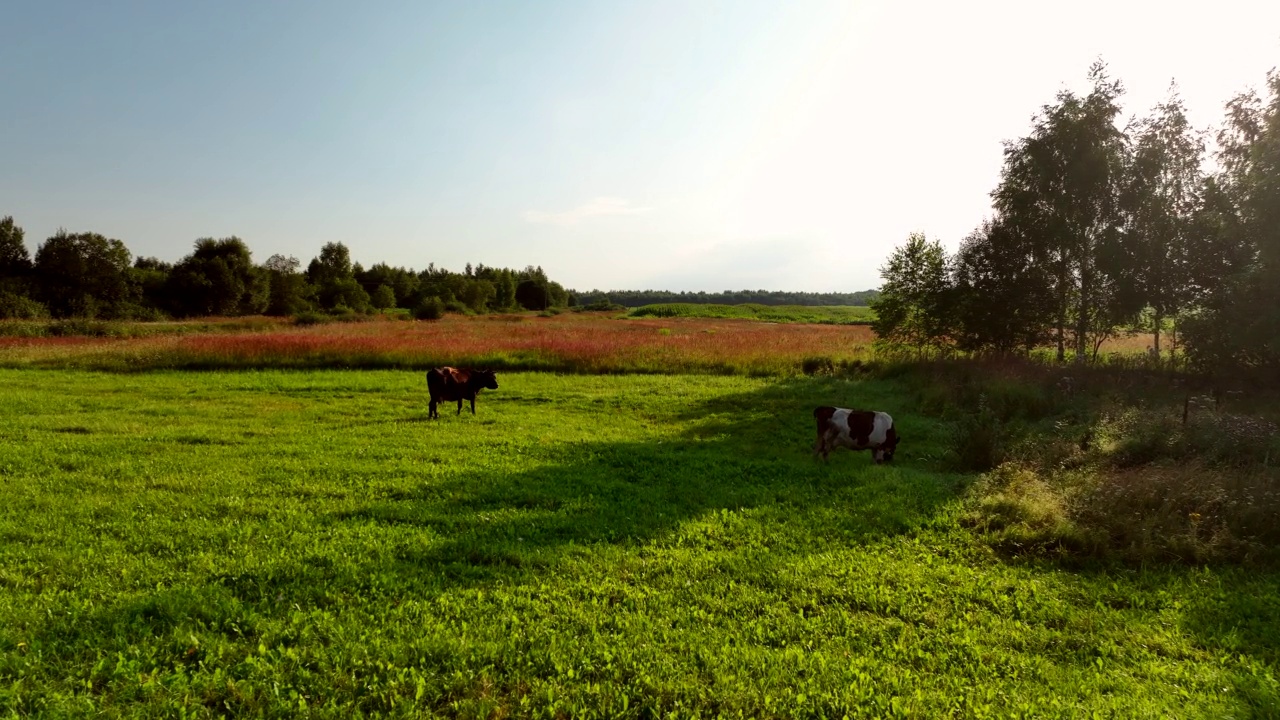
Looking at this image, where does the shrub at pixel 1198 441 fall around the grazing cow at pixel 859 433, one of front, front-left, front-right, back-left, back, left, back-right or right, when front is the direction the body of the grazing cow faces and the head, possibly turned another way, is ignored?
front

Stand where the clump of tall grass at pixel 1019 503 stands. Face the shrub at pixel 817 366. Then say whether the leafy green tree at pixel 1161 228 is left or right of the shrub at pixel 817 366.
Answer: right

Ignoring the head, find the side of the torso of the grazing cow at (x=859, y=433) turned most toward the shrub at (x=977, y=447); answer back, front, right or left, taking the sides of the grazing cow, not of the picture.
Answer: front

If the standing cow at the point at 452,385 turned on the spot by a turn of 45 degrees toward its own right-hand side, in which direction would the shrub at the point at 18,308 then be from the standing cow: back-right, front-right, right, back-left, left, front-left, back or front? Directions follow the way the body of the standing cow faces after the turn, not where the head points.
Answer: back

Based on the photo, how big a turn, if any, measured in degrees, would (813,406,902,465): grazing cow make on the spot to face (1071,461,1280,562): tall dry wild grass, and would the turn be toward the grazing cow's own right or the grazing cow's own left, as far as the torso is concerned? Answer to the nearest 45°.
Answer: approximately 45° to the grazing cow's own right

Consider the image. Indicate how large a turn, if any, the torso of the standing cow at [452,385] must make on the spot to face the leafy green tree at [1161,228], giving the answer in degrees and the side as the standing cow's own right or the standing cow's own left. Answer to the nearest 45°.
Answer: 0° — it already faces it

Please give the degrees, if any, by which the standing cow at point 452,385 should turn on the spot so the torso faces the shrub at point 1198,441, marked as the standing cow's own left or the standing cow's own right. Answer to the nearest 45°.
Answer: approximately 45° to the standing cow's own right

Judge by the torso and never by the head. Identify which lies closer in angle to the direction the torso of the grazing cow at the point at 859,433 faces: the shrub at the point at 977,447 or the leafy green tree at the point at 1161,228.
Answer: the shrub

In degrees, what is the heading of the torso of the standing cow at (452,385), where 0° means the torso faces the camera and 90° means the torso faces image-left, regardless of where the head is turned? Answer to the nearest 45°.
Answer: approximately 270°

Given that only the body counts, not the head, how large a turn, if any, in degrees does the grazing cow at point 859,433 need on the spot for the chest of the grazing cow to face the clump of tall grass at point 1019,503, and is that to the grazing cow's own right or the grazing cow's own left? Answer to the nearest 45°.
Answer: approximately 45° to the grazing cow's own right

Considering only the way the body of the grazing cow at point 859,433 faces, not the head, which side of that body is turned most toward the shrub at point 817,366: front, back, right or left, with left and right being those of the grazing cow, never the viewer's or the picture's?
left

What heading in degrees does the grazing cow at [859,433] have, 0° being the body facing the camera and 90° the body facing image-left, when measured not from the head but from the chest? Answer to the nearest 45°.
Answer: approximately 270°

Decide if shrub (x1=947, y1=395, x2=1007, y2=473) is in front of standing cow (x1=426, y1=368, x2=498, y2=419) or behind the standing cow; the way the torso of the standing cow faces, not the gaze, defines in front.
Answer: in front

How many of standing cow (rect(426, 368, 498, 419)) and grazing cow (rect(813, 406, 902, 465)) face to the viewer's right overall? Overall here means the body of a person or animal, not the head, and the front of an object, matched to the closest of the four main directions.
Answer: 2

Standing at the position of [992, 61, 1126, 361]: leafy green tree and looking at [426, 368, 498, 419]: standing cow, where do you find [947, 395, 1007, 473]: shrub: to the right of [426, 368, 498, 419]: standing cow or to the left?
left
